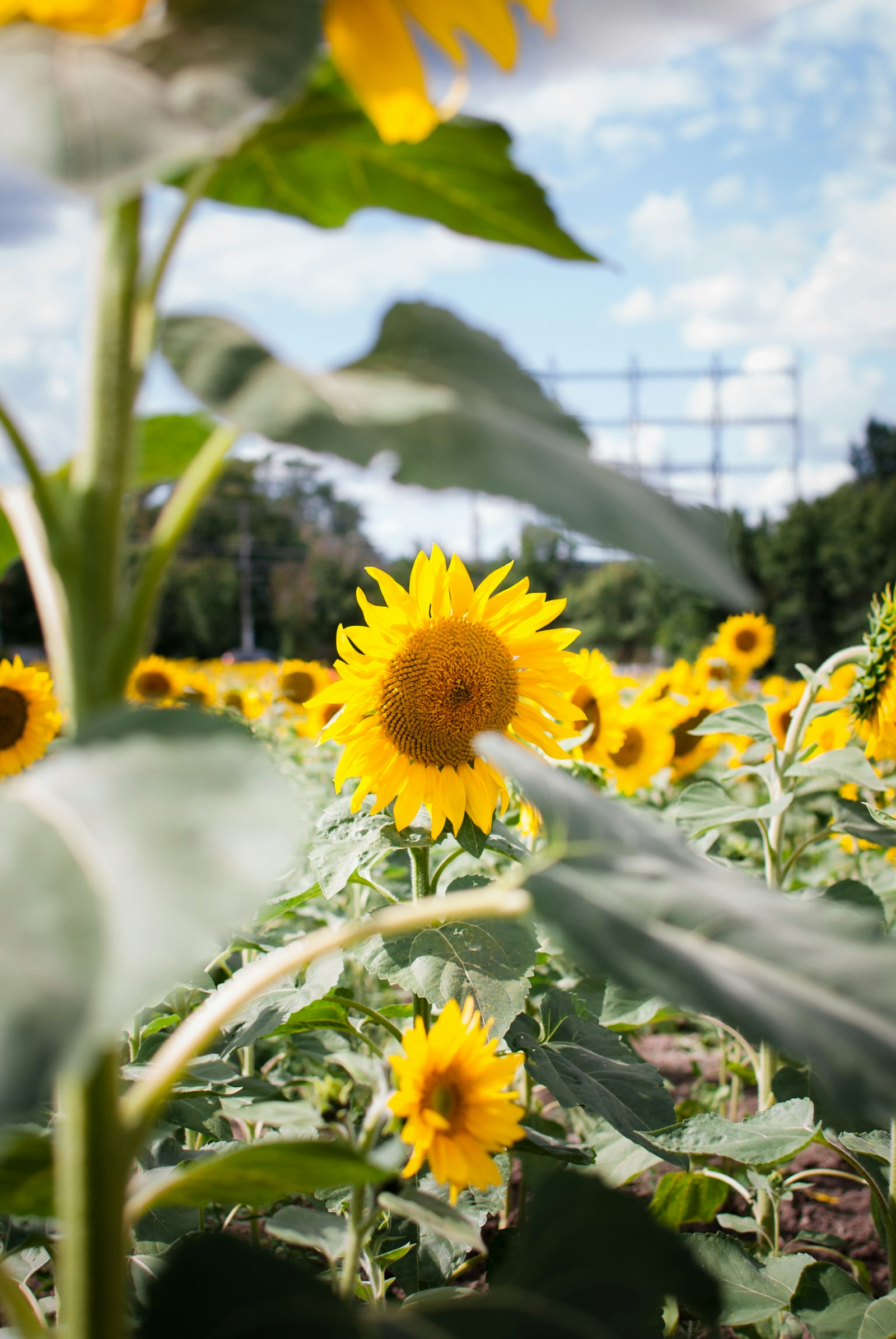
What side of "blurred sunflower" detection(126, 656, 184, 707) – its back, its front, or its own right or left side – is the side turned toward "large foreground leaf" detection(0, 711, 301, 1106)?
front

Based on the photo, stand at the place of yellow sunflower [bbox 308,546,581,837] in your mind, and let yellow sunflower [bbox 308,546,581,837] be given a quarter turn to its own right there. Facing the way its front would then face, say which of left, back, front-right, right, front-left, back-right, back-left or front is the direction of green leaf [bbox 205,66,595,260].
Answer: left

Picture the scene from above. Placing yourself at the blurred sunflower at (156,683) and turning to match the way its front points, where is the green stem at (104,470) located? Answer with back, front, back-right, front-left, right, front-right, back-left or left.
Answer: front

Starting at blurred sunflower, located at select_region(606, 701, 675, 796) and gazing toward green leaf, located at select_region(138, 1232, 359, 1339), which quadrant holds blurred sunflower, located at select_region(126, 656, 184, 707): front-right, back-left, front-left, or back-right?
back-right

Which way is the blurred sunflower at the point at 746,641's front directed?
toward the camera

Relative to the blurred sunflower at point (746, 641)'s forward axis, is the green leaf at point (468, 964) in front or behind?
in front

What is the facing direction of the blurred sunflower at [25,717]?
toward the camera

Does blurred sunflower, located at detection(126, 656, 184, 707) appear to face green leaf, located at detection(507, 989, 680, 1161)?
yes

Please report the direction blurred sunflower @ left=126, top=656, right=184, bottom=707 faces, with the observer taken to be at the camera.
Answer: facing the viewer

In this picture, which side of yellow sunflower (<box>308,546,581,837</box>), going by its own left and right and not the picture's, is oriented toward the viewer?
front

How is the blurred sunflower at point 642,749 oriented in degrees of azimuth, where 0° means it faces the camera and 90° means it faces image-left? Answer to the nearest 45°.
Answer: approximately 45°

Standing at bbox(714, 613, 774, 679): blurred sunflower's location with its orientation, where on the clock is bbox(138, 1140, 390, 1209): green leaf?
The green leaf is roughly at 12 o'clock from the blurred sunflower.

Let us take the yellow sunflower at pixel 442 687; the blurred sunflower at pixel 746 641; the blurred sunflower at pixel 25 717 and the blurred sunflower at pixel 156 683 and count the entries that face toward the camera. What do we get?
4

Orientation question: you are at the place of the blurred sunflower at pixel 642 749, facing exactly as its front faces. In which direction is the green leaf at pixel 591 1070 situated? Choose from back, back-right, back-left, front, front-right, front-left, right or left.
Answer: front-left

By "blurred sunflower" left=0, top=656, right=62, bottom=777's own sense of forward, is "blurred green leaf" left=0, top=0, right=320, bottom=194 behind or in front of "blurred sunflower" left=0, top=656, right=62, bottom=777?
in front

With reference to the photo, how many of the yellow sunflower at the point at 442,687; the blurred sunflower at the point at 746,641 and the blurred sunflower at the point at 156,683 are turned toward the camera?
3

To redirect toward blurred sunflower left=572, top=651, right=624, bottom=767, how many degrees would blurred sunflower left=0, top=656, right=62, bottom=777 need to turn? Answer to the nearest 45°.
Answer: approximately 45° to its left
